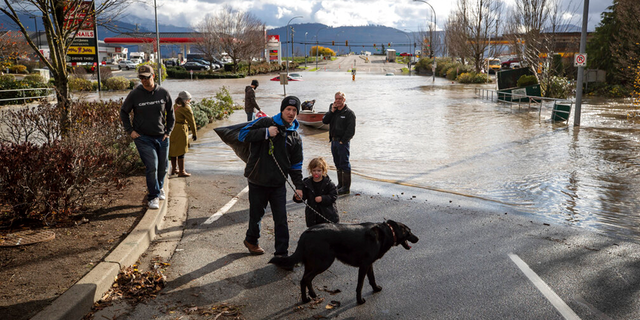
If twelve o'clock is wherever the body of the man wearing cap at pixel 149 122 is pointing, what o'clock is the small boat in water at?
The small boat in water is roughly at 7 o'clock from the man wearing cap.

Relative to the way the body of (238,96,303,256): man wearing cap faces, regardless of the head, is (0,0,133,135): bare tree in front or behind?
behind

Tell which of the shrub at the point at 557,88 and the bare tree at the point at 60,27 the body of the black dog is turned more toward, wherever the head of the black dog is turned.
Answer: the shrub

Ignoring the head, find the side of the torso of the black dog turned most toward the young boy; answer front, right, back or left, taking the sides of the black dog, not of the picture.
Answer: left

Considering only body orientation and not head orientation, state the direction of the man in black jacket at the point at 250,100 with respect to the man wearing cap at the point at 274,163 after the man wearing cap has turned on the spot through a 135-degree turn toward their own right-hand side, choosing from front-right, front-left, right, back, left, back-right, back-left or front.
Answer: right

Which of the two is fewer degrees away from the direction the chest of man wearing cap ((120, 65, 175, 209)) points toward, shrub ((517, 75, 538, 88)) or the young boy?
the young boy

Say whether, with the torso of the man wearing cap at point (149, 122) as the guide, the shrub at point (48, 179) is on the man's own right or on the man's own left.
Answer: on the man's own right

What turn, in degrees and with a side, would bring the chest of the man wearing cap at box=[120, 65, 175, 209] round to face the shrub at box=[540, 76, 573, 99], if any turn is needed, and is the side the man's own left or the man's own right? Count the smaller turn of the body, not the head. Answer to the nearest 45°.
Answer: approximately 135° to the man's own left

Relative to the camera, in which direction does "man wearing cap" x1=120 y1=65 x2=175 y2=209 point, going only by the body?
toward the camera

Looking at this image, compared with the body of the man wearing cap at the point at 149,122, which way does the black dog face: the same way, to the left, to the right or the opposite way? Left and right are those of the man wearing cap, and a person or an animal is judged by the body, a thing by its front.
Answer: to the left

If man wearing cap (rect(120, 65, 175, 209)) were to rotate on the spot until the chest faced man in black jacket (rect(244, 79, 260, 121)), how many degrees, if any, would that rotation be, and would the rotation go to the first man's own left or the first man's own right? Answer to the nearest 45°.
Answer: approximately 180°

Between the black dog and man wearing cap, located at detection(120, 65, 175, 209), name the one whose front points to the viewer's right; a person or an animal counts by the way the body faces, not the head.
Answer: the black dog

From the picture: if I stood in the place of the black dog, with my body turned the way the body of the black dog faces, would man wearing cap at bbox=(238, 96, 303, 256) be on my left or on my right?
on my left

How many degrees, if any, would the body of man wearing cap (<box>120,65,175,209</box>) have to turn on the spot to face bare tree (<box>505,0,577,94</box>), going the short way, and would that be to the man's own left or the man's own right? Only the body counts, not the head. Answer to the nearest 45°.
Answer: approximately 135° to the man's own left

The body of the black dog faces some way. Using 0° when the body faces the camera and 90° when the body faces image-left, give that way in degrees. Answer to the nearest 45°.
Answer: approximately 270°

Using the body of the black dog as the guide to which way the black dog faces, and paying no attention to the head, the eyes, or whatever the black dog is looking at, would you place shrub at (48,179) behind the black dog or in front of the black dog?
behind
